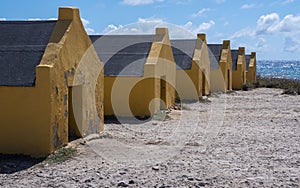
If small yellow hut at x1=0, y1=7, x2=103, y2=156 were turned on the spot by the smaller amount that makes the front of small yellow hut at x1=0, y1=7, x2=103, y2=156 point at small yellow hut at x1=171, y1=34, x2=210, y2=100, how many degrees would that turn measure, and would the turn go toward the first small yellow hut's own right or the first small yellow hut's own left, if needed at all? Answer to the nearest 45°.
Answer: approximately 90° to the first small yellow hut's own left

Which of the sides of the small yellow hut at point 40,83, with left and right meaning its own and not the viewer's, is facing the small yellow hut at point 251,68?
left

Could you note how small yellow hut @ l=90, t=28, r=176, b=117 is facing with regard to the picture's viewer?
facing the viewer and to the right of the viewer

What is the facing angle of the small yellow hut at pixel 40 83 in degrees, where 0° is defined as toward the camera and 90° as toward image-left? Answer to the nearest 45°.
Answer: approximately 315°

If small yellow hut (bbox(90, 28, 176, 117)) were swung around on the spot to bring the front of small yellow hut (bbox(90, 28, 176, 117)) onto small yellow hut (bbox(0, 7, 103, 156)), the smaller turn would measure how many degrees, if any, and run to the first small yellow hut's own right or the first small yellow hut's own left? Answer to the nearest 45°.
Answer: approximately 45° to the first small yellow hut's own right

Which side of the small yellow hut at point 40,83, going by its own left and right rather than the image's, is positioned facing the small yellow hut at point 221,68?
left

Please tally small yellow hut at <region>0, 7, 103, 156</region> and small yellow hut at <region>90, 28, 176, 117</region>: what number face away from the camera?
0

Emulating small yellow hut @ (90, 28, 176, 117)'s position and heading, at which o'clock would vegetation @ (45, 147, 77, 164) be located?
The vegetation is roughly at 2 o'clock from the small yellow hut.
